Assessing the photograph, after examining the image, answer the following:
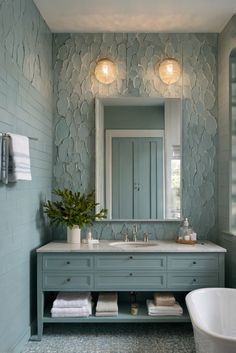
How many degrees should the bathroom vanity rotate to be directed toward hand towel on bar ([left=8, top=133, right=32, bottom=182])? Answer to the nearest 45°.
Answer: approximately 45° to its right

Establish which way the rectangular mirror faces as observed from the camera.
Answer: facing the viewer

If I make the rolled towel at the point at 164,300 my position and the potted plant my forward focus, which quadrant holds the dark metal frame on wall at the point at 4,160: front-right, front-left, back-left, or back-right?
front-left

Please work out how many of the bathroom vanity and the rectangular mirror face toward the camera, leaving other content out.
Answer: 2

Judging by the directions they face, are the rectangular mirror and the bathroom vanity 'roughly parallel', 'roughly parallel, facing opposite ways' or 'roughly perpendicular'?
roughly parallel

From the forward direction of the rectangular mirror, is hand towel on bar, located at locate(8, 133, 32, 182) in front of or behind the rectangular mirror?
in front

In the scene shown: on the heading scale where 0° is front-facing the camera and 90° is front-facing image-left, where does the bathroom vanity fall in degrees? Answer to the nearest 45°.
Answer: approximately 0°
